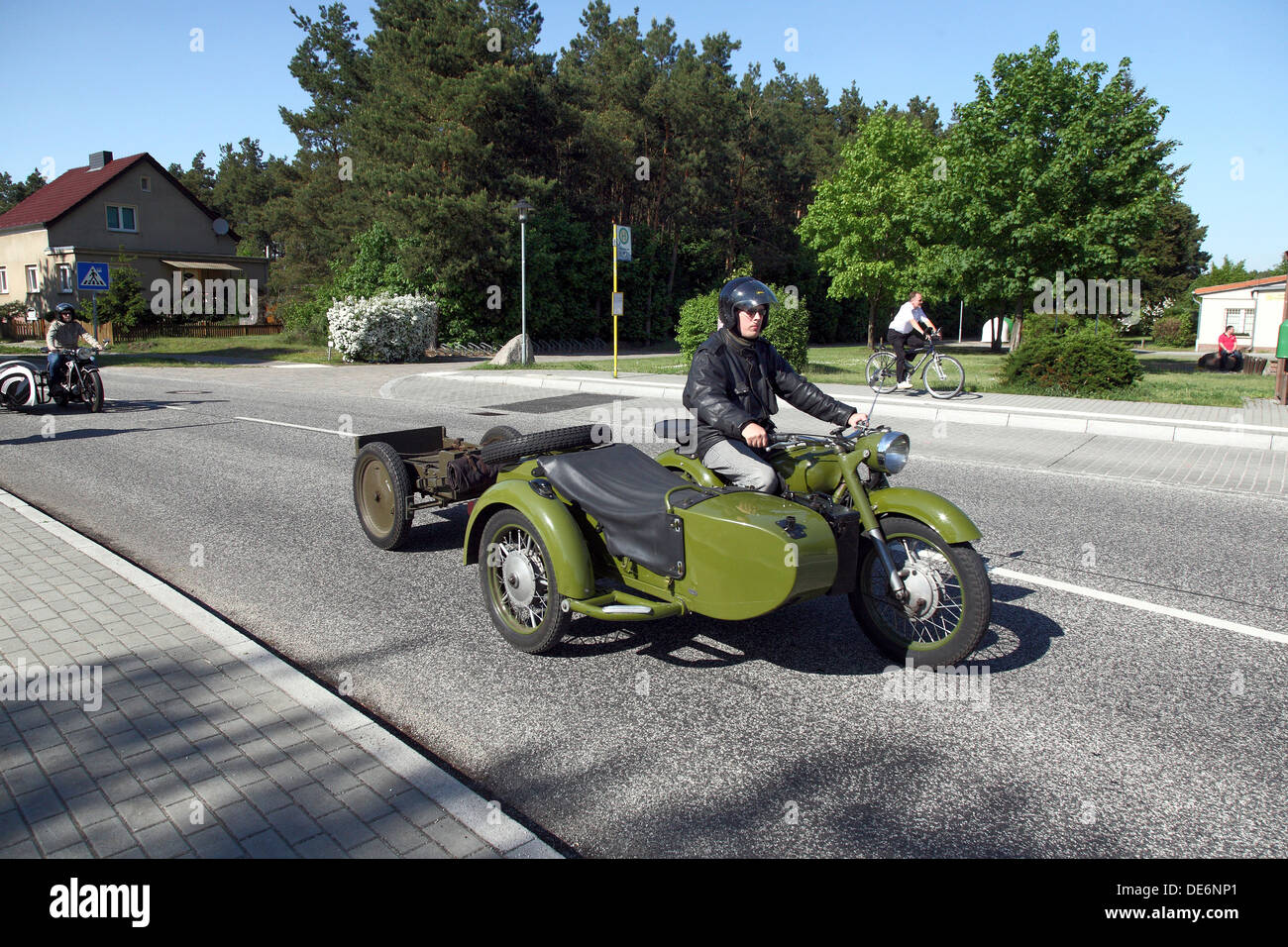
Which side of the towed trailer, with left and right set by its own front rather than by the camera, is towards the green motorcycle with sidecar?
front

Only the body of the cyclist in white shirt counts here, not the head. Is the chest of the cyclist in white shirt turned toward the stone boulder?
no

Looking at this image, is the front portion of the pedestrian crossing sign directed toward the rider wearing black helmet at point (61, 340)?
yes

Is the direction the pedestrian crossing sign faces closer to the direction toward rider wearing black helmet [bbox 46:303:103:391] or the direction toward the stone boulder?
the rider wearing black helmet

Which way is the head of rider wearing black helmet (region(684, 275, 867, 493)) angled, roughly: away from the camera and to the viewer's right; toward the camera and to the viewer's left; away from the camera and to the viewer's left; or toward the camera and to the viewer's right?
toward the camera and to the viewer's right

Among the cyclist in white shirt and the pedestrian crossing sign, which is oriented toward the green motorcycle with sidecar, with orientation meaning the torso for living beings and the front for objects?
the pedestrian crossing sign

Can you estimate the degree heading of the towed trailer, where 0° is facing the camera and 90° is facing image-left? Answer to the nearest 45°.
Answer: approximately 315°

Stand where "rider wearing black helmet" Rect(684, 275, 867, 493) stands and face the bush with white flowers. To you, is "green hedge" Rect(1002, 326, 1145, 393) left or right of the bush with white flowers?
right

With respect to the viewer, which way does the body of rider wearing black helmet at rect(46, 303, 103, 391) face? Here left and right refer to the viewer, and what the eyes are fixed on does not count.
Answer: facing the viewer and to the right of the viewer

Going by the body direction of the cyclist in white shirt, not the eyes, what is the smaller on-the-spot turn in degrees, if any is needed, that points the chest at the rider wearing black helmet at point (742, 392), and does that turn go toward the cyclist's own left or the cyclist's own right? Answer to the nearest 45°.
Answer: approximately 90° to the cyclist's own right

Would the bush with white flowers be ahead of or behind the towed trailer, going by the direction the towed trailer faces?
behind

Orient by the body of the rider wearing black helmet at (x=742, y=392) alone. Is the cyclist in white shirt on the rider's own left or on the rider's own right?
on the rider's own left

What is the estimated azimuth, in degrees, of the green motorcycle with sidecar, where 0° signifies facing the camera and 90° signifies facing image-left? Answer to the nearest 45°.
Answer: approximately 315°

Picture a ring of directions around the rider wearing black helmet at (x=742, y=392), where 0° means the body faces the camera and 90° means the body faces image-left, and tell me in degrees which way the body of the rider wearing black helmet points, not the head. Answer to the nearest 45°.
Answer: approximately 315°

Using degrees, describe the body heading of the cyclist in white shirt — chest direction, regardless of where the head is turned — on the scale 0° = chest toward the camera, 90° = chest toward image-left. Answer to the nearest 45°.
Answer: approximately 270°

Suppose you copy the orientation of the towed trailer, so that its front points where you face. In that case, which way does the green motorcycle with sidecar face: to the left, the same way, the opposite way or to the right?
the same way

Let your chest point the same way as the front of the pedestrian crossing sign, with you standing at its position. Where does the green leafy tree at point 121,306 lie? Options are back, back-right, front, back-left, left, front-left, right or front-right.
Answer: back

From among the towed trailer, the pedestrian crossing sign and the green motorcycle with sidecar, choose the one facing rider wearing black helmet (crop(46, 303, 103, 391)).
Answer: the pedestrian crossing sign
